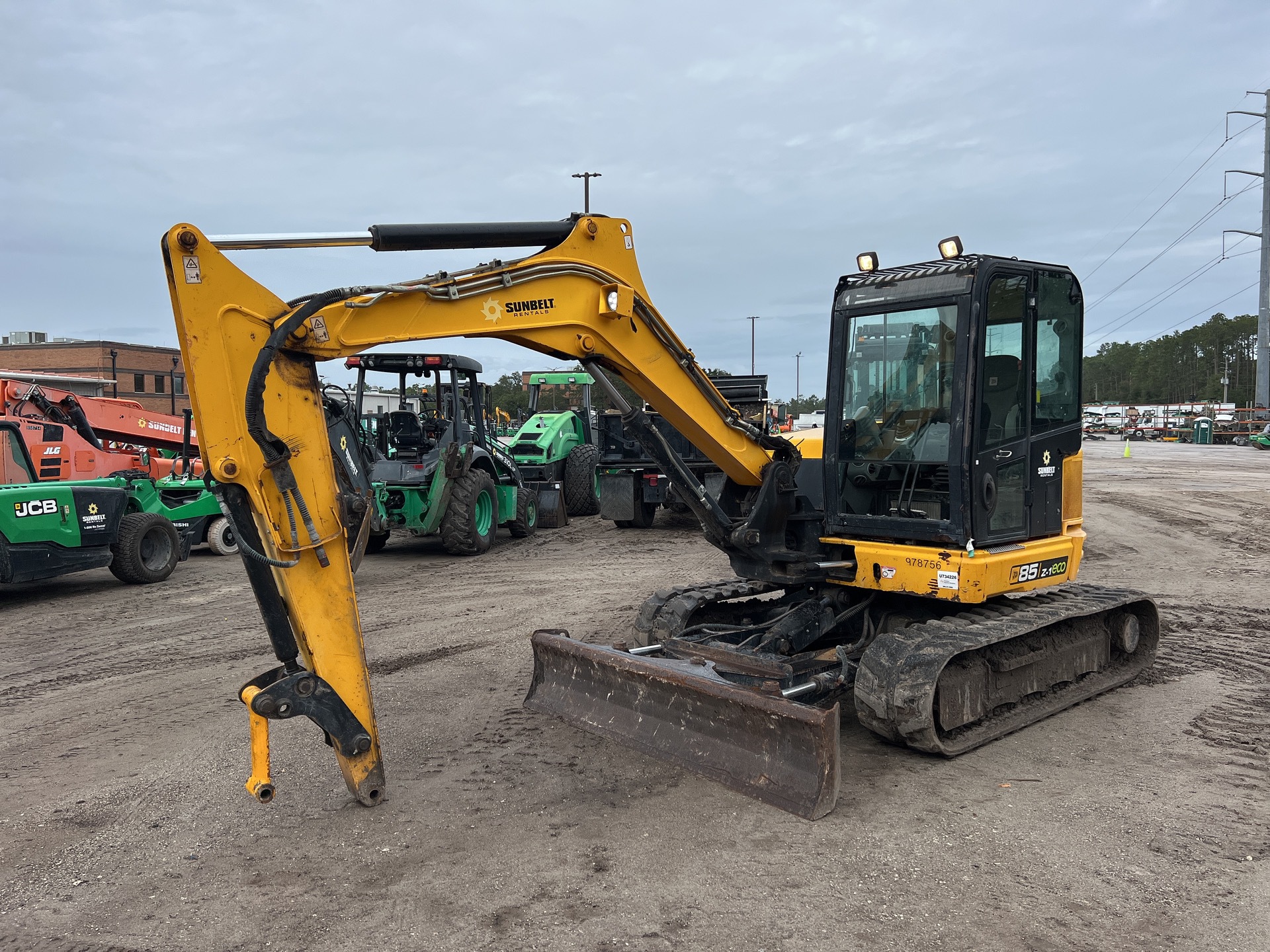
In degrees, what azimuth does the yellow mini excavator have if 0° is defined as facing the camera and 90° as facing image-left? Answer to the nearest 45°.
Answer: approximately 45°

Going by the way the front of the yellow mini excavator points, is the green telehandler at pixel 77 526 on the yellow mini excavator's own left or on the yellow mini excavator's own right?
on the yellow mini excavator's own right

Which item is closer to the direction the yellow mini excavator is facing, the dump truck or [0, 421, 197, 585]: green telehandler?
the green telehandler
